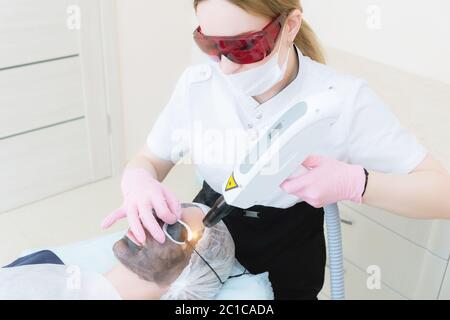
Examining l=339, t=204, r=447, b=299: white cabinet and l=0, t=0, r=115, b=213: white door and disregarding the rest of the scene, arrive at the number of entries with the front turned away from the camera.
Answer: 0

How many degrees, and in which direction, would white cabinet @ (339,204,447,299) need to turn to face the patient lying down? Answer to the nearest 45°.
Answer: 0° — it already faces them

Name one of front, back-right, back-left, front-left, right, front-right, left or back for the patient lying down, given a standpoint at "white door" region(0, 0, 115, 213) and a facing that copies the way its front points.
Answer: front-right

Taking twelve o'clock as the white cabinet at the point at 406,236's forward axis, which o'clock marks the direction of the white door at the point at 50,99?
the white door at the point at 50,99 is roughly at 2 o'clock from the white cabinet at the point at 406,236.

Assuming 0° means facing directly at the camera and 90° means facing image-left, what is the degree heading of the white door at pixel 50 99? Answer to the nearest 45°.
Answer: approximately 315°

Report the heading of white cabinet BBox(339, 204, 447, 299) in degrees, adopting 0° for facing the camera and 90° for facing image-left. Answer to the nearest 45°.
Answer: approximately 45°

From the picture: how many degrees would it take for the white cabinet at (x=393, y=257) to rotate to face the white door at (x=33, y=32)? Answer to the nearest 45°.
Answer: approximately 45° to its right

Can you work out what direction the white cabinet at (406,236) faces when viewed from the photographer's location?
facing the viewer and to the left of the viewer
